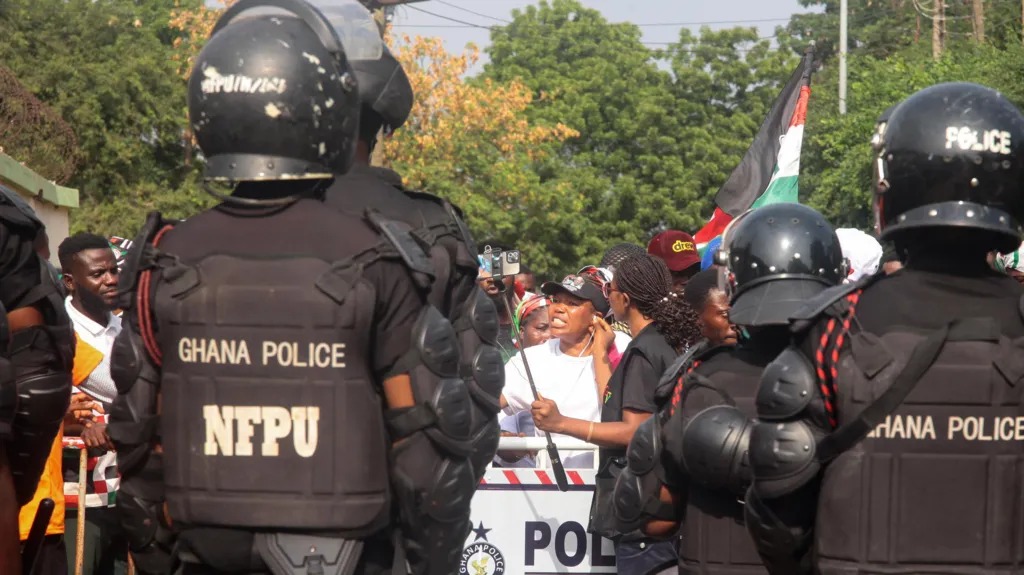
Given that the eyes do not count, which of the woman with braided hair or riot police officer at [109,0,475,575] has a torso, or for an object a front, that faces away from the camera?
the riot police officer

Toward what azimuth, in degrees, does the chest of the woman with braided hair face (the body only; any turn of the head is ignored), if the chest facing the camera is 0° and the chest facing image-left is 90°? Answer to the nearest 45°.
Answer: approximately 90°

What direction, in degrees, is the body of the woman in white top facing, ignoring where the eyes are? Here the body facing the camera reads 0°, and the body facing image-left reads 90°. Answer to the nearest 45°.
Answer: approximately 45°

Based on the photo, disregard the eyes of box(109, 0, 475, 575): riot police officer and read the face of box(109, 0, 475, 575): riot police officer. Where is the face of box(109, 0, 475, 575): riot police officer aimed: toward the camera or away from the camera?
away from the camera

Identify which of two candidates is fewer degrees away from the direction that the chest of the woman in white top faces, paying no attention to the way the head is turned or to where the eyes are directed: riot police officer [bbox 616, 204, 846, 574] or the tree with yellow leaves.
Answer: the riot police officer

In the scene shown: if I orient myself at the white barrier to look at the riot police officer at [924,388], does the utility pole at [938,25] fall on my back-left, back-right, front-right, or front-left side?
back-left

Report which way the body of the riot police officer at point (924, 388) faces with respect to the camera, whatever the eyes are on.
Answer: away from the camera

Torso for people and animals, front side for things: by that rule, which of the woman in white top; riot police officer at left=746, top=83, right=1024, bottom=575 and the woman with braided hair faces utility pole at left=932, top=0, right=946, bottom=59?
the riot police officer

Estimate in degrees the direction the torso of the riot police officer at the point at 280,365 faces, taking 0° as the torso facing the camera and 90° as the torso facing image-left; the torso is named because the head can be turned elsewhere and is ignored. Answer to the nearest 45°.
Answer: approximately 180°

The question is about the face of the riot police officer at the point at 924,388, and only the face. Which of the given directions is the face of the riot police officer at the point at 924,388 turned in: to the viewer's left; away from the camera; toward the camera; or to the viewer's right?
away from the camera

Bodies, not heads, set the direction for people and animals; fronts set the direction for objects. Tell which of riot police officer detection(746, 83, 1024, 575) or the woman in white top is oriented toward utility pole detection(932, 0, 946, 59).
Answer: the riot police officer
